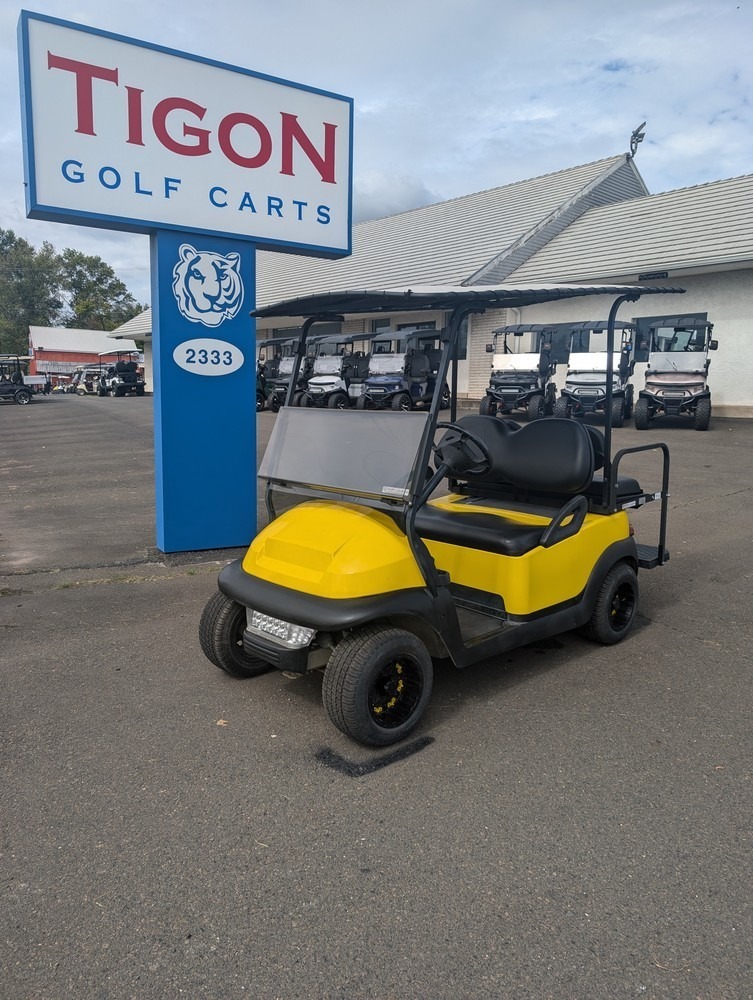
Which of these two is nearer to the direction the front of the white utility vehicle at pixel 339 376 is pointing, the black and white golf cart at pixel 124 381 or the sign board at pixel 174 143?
the sign board

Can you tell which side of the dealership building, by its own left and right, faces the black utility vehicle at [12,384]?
right

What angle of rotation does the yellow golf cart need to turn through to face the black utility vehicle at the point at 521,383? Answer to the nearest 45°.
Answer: approximately 135° to its right

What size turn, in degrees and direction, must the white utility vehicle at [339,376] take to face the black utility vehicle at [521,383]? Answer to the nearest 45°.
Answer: approximately 90° to its left

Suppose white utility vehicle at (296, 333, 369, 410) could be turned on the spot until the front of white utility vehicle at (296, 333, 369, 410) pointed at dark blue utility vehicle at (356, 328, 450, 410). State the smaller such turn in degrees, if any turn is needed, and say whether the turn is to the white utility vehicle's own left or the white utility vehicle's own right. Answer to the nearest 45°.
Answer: approximately 90° to the white utility vehicle's own left

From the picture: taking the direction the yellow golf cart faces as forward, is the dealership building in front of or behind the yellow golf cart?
behind

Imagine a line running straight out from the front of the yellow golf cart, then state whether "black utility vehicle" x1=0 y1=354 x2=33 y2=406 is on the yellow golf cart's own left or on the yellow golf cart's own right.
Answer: on the yellow golf cart's own right

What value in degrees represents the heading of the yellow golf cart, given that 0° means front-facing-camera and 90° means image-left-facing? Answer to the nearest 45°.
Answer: approximately 45°

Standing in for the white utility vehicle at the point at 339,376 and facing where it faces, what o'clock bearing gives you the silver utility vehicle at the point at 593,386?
the silver utility vehicle at the point at 593,386 is roughly at 9 o'clock from the white utility vehicle at the point at 339,376.

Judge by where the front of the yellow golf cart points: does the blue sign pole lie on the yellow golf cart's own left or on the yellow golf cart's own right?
on the yellow golf cart's own right

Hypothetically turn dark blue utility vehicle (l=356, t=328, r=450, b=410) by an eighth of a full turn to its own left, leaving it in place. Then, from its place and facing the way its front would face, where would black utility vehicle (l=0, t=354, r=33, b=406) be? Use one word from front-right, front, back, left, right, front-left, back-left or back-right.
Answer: back-right

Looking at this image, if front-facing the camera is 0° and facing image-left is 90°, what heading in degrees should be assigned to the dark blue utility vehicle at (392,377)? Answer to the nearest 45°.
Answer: approximately 45°

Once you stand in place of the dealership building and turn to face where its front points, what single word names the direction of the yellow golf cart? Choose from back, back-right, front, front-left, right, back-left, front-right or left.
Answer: front-left
